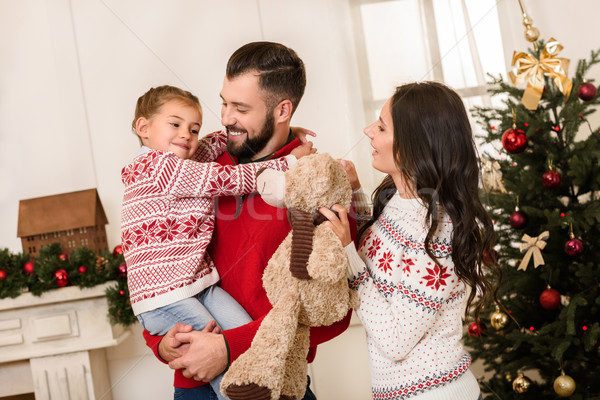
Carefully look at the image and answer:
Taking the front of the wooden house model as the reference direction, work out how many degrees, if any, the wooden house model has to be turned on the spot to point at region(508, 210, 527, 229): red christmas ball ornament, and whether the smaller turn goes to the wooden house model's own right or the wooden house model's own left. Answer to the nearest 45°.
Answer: approximately 45° to the wooden house model's own left

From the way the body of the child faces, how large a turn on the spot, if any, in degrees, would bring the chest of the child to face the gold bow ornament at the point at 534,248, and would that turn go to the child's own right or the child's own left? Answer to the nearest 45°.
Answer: approximately 45° to the child's own left

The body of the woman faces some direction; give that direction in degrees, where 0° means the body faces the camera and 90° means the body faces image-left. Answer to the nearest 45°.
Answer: approximately 90°

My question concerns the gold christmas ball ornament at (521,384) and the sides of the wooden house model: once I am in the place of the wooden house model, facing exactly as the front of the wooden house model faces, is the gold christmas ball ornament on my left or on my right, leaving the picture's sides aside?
on my left

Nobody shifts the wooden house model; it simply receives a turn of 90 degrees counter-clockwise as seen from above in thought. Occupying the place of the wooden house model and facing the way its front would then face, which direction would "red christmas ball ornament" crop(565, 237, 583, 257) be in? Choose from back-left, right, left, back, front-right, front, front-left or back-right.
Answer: front-right

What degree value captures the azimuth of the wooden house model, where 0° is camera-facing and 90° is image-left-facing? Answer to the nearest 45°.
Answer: approximately 0°

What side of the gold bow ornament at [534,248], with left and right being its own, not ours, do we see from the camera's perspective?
front

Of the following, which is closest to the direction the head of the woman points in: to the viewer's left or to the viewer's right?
to the viewer's left

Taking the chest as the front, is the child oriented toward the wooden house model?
no

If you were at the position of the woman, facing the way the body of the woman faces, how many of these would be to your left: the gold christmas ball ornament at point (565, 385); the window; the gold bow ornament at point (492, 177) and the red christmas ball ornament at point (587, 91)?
0

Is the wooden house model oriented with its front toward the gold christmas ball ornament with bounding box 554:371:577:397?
no

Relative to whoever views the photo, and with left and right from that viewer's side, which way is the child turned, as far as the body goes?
facing to the right of the viewer
